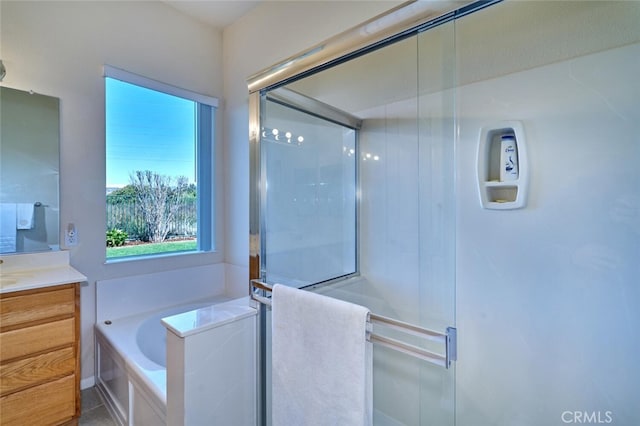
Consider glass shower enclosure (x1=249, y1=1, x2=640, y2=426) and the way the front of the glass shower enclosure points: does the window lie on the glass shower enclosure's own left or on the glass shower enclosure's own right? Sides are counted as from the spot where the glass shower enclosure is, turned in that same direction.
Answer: on the glass shower enclosure's own right

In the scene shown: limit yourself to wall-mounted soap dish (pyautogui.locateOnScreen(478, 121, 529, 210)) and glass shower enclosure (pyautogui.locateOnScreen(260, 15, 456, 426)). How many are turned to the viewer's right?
0

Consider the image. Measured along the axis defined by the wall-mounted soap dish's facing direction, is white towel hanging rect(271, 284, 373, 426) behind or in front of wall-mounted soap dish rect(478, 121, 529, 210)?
in front

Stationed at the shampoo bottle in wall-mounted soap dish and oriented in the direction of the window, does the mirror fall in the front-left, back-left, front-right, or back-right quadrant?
front-left

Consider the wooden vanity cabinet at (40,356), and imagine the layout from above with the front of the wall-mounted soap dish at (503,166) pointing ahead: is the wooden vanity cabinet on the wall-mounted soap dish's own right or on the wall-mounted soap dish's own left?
on the wall-mounted soap dish's own right

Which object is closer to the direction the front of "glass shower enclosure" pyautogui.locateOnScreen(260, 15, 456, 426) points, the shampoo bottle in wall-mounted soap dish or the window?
the window

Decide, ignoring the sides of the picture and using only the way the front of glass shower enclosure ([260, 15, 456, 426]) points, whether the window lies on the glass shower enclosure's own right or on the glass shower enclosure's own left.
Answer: on the glass shower enclosure's own right

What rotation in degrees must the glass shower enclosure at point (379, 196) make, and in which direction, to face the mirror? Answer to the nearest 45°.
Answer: approximately 45° to its right

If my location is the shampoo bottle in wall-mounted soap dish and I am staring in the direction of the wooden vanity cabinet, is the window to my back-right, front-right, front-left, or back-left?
front-right

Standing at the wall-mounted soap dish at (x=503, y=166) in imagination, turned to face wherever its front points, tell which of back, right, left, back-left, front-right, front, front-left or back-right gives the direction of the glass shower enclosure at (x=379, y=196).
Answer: right

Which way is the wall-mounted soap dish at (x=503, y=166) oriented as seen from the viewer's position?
toward the camera

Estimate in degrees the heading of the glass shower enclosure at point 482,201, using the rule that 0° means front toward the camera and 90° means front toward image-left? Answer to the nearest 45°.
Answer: approximately 45°
